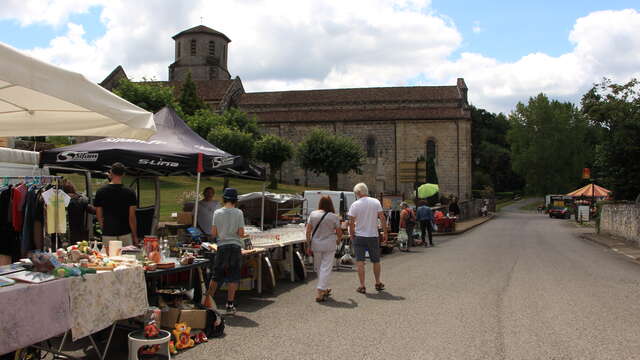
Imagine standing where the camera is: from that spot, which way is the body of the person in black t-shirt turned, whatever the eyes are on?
away from the camera

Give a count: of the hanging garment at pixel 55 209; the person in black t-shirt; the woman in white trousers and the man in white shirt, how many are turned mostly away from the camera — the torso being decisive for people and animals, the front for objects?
3

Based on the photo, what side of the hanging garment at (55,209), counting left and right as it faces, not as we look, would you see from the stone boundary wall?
left

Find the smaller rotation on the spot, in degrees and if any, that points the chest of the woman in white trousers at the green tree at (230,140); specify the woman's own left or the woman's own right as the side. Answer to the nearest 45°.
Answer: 0° — they already face it

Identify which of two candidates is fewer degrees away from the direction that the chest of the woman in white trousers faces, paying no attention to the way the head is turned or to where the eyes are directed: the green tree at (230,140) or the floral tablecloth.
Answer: the green tree

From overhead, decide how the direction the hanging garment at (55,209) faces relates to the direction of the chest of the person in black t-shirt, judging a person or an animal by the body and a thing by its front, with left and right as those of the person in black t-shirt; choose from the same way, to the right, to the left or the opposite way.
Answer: the opposite way

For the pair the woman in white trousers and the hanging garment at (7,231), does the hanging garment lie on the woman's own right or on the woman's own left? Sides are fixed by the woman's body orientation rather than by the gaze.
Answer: on the woman's own left

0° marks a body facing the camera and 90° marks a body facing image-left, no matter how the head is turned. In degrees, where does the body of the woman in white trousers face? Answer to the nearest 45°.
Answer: approximately 180°

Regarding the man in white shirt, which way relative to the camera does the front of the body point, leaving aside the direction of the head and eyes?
away from the camera

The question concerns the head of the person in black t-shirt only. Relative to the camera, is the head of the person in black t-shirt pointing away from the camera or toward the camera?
away from the camera

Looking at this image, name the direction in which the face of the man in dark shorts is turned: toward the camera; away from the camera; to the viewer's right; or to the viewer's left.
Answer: away from the camera

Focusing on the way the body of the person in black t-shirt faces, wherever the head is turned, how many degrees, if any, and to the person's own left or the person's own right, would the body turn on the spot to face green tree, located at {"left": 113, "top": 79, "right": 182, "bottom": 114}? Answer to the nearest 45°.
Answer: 0° — they already face it

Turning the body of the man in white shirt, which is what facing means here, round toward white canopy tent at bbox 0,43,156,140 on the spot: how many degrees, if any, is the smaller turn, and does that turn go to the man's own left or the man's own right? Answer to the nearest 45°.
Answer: approximately 135° to the man's own left
